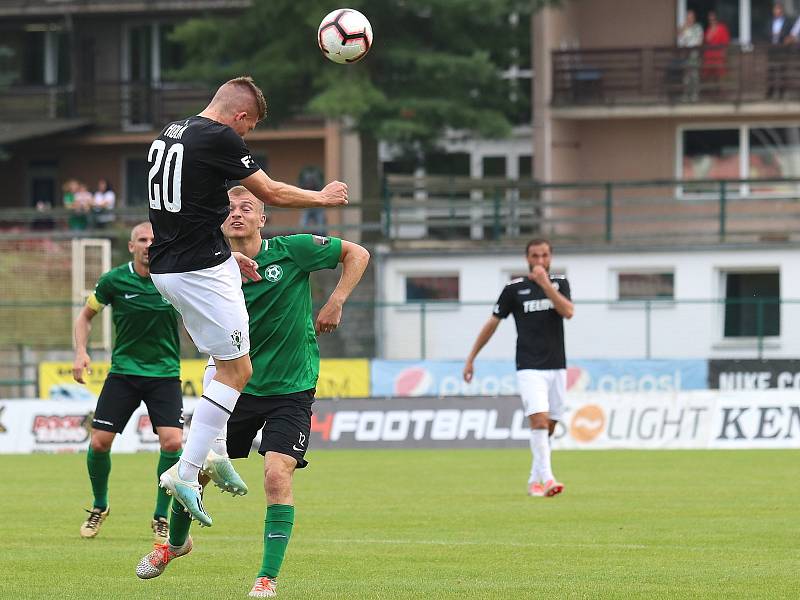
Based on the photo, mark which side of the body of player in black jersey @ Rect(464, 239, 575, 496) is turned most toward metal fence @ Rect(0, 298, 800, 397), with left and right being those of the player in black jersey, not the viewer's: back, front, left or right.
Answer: back

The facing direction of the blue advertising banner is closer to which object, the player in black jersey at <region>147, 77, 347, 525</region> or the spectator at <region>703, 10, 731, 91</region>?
the player in black jersey

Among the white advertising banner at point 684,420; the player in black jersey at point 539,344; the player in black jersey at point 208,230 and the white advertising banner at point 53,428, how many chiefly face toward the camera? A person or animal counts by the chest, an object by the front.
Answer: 3

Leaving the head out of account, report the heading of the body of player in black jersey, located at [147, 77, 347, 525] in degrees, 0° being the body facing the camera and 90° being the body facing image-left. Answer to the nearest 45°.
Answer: approximately 225°

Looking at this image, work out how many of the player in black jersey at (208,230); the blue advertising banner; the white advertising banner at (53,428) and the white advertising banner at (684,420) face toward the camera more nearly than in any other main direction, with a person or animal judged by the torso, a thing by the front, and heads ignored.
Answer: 3

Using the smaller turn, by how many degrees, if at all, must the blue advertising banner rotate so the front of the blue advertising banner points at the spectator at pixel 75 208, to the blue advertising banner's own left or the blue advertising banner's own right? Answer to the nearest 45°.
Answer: approximately 135° to the blue advertising banner's own right

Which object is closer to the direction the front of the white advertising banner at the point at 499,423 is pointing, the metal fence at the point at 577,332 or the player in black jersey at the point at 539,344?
the player in black jersey

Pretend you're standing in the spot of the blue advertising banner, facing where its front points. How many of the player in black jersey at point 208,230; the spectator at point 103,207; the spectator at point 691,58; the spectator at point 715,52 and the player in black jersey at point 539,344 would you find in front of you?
2

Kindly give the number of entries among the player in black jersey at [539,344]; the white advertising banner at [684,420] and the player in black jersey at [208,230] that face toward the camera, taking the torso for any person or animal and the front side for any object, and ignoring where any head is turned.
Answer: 2
